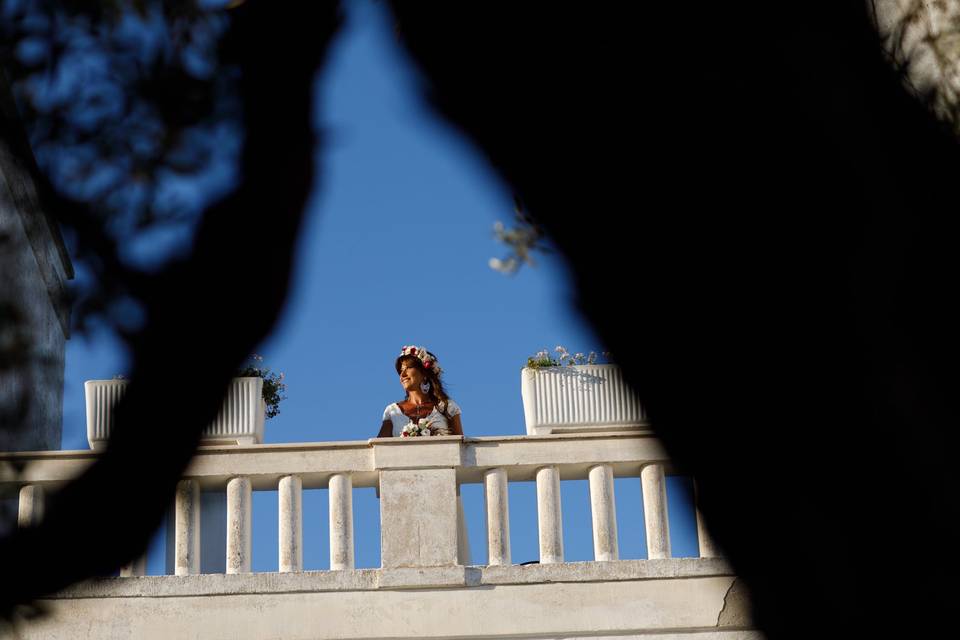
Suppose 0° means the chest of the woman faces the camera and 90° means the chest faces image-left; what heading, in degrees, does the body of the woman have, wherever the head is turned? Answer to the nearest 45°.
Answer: approximately 0°

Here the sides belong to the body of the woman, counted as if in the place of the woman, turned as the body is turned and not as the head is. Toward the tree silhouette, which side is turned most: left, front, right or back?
front

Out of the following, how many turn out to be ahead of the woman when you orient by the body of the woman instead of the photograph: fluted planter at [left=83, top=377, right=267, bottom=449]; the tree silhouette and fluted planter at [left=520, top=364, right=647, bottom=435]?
1

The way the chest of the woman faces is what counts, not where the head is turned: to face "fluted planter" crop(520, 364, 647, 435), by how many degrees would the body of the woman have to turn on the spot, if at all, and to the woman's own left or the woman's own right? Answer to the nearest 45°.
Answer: approximately 135° to the woman's own left

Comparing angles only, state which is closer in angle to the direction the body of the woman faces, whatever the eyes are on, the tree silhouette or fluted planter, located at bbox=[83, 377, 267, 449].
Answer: the tree silhouette

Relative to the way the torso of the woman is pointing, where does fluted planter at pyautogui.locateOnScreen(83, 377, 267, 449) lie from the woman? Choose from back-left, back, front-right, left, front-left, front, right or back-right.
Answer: back-right

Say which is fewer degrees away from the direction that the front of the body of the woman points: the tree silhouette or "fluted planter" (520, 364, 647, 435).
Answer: the tree silhouette
